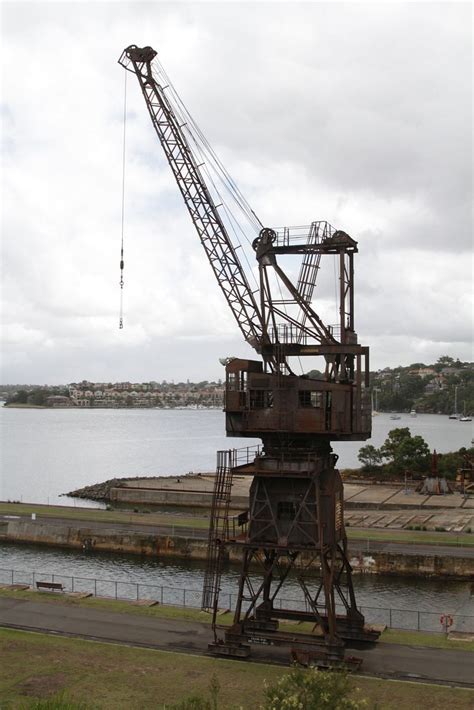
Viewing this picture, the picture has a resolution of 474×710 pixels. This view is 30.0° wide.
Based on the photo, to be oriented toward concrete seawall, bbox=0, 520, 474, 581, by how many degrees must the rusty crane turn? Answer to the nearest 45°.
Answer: approximately 90° to its right

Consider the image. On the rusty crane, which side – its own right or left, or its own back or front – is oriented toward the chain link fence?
right

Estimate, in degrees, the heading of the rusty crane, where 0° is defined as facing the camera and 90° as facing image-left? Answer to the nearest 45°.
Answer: approximately 90°

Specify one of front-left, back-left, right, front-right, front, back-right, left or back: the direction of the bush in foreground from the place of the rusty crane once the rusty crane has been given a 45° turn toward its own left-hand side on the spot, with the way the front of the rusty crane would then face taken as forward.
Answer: front-left
